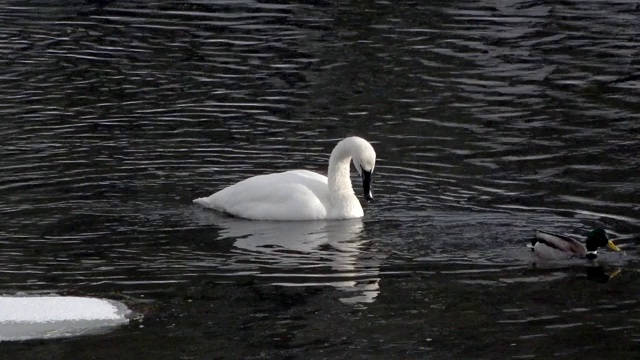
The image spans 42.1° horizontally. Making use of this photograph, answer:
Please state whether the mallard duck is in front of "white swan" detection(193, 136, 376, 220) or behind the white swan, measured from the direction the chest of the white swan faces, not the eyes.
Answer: in front

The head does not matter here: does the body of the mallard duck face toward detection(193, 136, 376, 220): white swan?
no

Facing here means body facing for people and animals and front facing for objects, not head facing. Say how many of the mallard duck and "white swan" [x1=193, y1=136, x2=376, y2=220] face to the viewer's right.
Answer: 2

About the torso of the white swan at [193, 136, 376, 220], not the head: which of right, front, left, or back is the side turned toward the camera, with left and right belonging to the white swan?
right

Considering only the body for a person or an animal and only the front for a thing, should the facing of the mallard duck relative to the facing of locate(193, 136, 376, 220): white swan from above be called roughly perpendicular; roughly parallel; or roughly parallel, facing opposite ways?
roughly parallel

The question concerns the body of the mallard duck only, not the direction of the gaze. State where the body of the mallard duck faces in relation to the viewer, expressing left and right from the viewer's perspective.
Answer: facing to the right of the viewer
